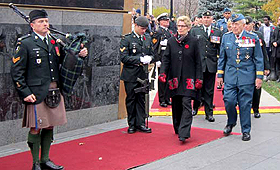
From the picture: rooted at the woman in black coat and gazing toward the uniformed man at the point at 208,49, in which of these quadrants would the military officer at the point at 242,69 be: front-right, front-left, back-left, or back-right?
front-right

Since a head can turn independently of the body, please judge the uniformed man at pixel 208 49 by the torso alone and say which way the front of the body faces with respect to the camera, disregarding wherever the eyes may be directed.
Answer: toward the camera

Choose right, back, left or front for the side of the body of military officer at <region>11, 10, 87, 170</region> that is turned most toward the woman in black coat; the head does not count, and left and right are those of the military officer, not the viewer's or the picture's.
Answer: left

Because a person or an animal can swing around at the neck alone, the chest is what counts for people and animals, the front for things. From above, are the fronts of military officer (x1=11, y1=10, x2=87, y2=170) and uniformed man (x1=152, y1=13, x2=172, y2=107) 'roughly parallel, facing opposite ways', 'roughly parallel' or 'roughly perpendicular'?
roughly parallel

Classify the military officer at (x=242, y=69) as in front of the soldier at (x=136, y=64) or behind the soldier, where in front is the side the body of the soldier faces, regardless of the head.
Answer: in front

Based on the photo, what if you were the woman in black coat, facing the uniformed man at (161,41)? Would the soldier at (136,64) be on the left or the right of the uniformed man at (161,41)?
left

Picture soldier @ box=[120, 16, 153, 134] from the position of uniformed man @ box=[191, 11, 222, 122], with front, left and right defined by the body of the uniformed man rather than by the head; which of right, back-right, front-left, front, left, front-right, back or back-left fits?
front-right

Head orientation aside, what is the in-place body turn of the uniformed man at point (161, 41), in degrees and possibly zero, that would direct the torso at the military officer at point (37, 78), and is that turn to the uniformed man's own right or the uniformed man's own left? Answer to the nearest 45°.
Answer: approximately 45° to the uniformed man's own right

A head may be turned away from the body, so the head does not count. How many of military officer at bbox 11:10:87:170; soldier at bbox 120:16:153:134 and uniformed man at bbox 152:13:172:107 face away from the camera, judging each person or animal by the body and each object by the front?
0

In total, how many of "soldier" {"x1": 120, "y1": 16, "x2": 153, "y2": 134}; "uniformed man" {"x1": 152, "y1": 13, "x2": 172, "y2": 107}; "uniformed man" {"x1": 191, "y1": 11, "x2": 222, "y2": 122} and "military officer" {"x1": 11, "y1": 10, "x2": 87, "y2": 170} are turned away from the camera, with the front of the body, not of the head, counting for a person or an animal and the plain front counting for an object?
0

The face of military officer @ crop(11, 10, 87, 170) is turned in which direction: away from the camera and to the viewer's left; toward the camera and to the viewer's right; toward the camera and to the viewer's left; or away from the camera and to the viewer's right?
toward the camera and to the viewer's right

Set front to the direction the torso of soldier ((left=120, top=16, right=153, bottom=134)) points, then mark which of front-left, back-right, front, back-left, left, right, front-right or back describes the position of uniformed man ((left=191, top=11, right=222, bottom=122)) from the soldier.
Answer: left
